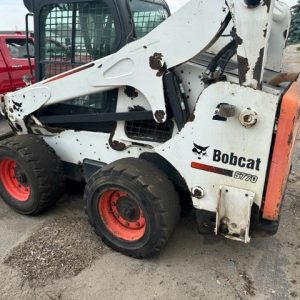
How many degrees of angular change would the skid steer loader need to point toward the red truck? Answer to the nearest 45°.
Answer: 0° — it already faces it

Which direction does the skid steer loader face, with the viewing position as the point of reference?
facing away from the viewer and to the left of the viewer
